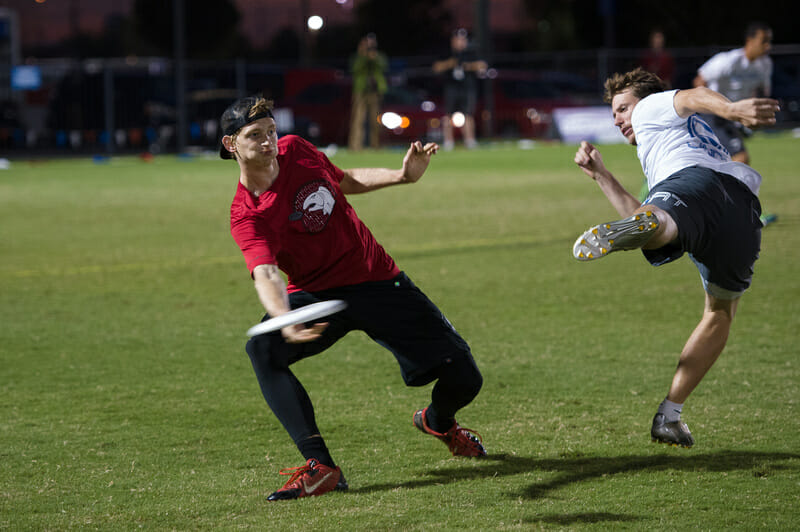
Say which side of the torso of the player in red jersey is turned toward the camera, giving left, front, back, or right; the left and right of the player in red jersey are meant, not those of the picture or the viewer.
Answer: front

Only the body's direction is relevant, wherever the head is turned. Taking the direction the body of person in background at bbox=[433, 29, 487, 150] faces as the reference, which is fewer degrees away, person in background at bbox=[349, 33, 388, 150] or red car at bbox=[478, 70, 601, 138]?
the person in background

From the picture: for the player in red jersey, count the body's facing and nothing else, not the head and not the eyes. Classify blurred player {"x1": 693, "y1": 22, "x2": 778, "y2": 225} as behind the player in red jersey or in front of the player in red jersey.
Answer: behind

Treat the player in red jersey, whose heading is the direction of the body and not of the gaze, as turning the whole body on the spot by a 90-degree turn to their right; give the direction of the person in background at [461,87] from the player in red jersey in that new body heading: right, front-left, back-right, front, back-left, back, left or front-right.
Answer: right

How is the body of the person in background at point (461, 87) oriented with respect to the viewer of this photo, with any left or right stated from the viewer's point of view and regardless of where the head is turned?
facing the viewer

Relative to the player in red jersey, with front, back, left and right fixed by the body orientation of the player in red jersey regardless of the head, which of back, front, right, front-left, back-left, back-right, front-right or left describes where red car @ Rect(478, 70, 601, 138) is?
back

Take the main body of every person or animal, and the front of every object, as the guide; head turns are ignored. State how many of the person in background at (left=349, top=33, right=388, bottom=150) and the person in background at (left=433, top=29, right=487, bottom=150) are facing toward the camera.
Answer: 2
